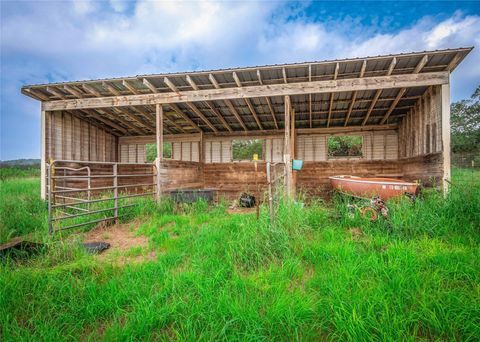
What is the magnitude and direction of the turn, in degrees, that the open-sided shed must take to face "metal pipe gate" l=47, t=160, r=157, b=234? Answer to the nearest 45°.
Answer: approximately 45° to its right

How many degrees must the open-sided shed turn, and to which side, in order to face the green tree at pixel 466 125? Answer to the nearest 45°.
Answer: approximately 135° to its left

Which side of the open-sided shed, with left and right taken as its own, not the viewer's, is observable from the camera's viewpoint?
front

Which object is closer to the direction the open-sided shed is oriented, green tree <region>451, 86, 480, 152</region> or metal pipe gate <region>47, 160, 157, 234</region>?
the metal pipe gate
